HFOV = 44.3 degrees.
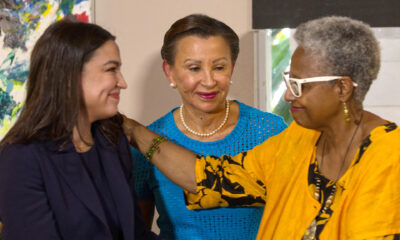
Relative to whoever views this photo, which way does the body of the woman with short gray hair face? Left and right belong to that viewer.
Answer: facing the viewer and to the left of the viewer

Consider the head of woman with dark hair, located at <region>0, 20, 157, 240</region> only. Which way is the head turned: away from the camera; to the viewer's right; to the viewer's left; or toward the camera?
to the viewer's right

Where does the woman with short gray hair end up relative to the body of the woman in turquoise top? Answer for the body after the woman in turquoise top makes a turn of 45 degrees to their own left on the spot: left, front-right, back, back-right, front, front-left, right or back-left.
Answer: front

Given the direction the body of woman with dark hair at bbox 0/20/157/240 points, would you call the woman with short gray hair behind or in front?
in front

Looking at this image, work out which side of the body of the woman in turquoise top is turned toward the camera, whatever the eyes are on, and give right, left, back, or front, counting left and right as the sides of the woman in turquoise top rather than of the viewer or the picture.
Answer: front

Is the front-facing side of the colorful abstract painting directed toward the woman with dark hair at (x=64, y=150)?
yes

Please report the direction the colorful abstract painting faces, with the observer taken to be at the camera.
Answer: facing the viewer

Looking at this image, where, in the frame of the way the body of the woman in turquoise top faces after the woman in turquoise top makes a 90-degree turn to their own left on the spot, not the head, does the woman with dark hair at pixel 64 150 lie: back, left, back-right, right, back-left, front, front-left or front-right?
back-right

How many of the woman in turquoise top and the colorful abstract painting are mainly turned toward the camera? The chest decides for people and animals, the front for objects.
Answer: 2

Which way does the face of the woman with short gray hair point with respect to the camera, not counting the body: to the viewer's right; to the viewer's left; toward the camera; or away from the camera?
to the viewer's left

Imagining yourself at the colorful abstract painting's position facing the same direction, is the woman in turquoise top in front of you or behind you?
in front

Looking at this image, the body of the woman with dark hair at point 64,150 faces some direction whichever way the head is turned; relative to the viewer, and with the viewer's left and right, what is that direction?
facing the viewer and to the right of the viewer

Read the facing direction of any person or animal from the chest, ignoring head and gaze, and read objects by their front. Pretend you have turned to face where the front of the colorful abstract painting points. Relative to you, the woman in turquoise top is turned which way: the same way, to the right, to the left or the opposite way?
the same way
